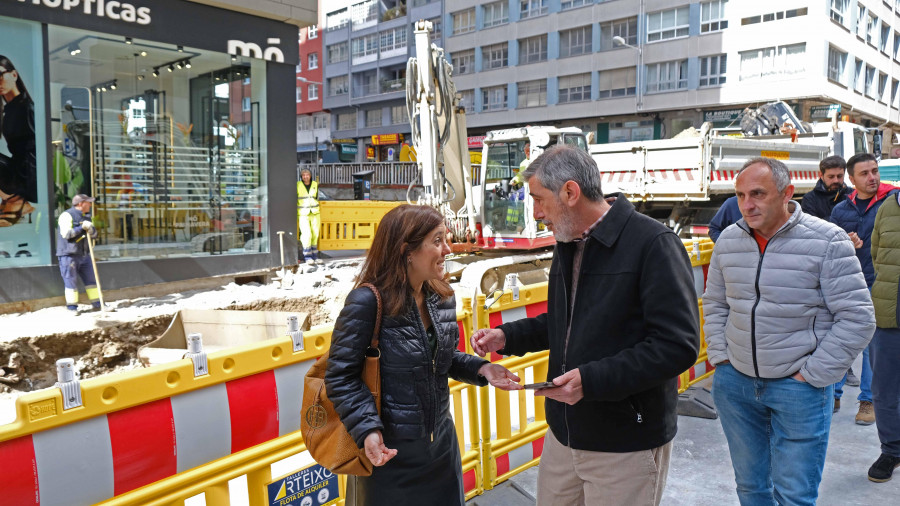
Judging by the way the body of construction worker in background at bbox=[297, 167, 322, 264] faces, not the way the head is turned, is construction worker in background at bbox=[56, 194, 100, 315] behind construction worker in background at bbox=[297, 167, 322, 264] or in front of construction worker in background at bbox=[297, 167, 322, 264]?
in front

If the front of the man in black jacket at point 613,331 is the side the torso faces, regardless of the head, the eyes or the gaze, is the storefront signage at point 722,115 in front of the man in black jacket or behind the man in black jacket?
behind

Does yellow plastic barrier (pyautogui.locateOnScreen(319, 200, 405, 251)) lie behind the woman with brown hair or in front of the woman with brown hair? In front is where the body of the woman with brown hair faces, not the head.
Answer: behind

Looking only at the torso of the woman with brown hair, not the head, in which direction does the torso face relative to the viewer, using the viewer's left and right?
facing the viewer and to the right of the viewer

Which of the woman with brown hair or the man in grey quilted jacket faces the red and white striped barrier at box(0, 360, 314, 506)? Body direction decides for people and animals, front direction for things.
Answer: the man in grey quilted jacket

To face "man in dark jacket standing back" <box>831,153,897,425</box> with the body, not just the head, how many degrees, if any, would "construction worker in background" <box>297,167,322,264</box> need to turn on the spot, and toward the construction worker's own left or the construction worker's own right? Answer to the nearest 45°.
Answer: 0° — they already face them

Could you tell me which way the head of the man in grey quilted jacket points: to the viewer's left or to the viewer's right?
to the viewer's left

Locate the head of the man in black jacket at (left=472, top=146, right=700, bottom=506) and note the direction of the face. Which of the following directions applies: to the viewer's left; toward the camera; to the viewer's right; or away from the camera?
to the viewer's left

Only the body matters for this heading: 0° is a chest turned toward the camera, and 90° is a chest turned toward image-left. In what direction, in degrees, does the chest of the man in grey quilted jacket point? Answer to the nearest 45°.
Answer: approximately 45°

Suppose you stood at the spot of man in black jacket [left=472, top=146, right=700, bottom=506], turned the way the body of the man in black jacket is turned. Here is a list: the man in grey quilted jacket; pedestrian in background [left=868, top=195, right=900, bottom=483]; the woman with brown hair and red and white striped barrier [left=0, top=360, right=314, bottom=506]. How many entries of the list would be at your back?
2

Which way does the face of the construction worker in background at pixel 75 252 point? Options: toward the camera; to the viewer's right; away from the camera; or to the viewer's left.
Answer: to the viewer's right
